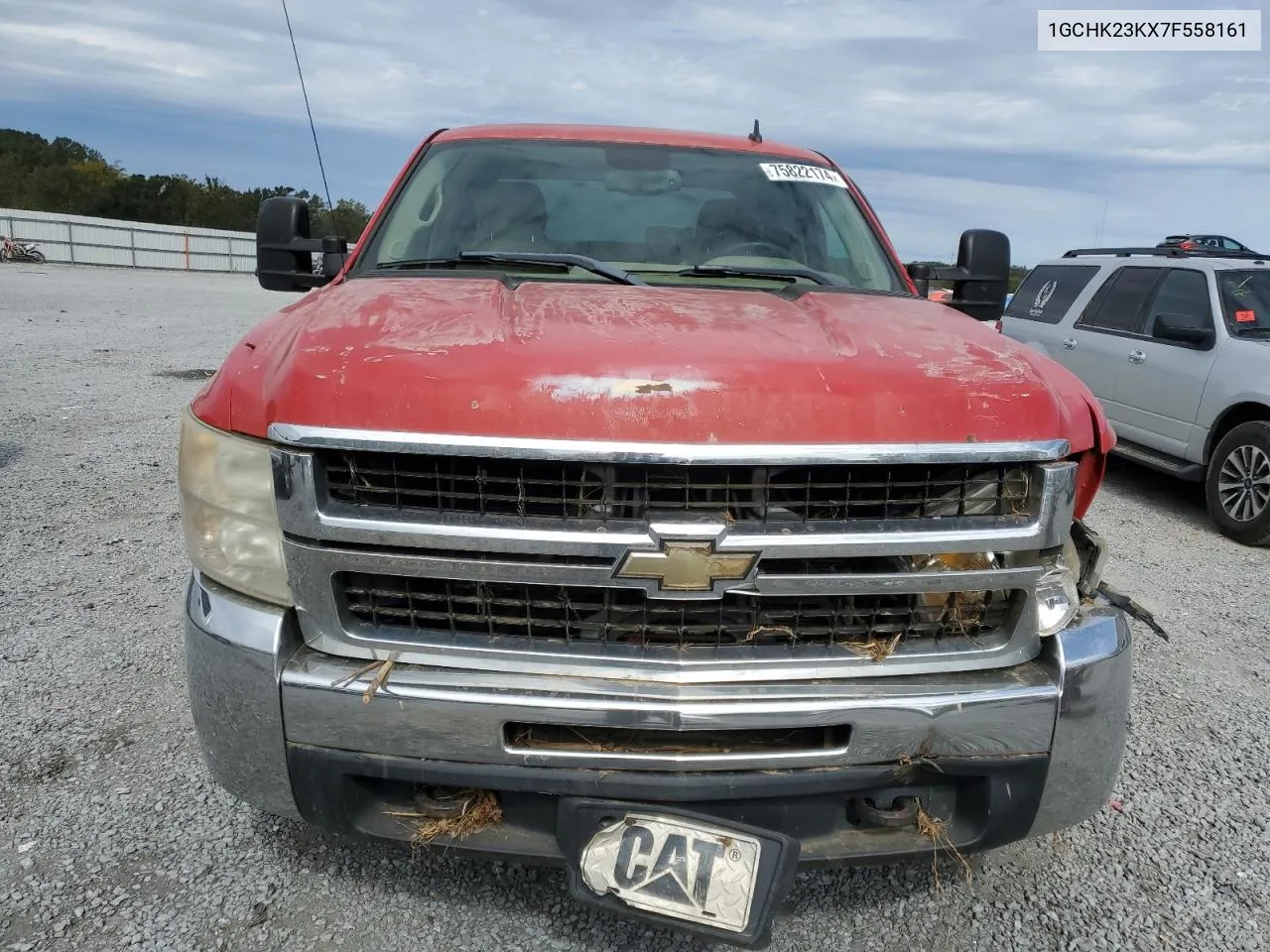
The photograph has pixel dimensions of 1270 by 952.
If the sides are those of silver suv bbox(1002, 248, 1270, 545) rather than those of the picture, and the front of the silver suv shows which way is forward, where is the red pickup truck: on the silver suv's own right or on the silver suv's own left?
on the silver suv's own right

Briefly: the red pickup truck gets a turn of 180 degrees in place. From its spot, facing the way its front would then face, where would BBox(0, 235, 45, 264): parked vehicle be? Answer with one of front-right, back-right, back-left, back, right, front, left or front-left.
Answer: front-left

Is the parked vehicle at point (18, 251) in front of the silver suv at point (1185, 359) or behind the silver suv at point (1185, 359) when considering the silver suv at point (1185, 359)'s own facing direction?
behind

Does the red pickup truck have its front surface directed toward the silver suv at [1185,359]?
no

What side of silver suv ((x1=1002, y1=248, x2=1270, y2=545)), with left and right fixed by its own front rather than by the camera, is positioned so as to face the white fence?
back

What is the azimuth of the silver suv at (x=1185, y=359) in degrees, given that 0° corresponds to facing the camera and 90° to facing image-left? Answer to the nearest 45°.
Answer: approximately 315°

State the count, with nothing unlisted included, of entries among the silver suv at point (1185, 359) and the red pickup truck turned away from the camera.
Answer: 0

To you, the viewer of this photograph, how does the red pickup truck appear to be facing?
facing the viewer

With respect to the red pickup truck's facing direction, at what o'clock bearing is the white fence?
The white fence is roughly at 5 o'clock from the red pickup truck.

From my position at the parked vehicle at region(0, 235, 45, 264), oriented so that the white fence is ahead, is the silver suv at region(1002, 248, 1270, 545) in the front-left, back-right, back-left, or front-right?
back-right
